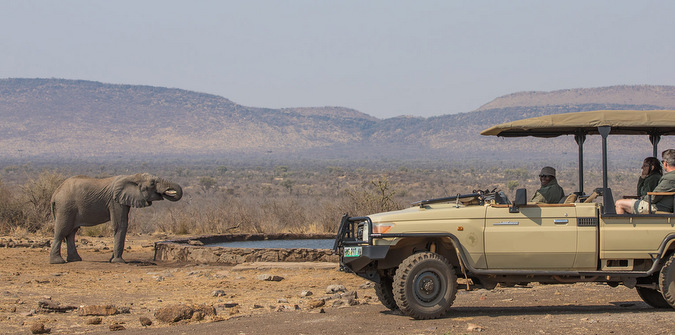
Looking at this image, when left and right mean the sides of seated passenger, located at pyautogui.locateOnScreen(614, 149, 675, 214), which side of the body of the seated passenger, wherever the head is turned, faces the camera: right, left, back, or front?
left

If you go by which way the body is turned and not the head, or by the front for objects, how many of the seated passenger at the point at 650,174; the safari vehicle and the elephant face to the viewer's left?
2

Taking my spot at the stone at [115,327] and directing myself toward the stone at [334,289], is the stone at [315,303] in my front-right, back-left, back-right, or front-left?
front-right

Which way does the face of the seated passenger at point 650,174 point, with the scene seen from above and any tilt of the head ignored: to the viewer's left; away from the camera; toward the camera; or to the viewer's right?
to the viewer's left

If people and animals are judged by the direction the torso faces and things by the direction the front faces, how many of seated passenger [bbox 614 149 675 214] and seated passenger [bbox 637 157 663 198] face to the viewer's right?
0

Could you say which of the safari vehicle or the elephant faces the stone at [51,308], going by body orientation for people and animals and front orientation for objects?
the safari vehicle

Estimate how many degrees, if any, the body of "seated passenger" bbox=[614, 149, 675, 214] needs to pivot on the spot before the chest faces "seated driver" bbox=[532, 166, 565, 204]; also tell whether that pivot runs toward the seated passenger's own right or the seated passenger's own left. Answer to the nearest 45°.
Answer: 0° — they already face them

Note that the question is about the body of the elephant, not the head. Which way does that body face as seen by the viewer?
to the viewer's right

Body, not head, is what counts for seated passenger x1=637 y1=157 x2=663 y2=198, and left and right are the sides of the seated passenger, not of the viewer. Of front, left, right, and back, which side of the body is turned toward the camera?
left

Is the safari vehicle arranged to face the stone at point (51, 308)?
yes

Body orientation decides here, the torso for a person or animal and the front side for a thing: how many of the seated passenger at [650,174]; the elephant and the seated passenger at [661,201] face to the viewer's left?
2

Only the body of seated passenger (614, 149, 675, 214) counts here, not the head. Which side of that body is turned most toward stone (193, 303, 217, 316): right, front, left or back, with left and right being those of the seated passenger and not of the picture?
front

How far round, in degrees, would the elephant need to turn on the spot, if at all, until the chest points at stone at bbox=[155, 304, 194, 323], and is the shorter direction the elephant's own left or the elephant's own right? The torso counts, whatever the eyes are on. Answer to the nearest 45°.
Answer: approximately 90° to the elephant's own right

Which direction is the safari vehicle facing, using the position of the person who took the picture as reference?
facing to the left of the viewer

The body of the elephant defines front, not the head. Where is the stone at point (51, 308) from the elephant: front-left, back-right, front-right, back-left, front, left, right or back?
right
